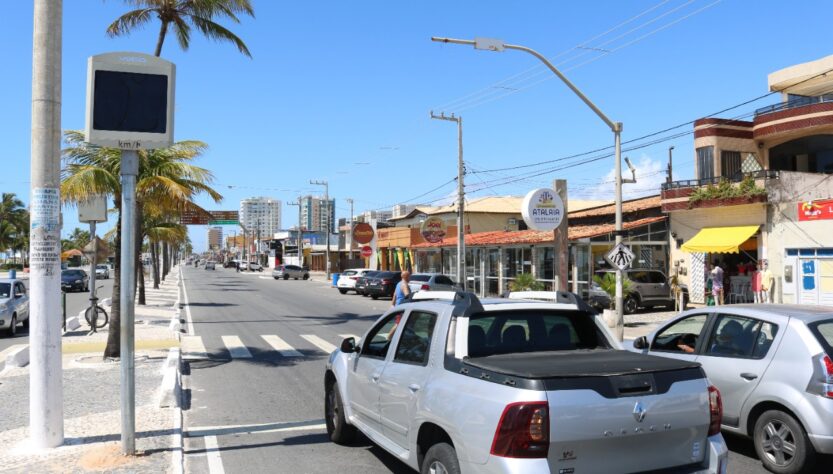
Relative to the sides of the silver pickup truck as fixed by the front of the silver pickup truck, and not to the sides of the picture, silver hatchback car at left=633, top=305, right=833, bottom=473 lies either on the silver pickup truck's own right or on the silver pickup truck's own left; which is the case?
on the silver pickup truck's own right

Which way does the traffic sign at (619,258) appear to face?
toward the camera

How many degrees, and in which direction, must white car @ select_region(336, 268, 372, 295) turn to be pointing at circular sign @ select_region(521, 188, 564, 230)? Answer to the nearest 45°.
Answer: approximately 135° to its right

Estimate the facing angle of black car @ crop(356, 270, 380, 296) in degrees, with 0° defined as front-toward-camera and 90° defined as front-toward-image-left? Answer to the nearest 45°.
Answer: approximately 225°

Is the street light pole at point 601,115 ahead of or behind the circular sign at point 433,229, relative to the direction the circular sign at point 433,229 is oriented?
ahead

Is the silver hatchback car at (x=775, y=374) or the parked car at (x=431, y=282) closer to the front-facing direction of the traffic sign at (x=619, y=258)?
the silver hatchback car

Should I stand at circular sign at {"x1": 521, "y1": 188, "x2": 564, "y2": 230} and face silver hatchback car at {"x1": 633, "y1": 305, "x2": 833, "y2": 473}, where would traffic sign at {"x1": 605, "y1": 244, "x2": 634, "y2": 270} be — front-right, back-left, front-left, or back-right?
front-left

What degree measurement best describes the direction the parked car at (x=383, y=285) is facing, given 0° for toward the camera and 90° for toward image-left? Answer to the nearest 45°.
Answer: approximately 225°

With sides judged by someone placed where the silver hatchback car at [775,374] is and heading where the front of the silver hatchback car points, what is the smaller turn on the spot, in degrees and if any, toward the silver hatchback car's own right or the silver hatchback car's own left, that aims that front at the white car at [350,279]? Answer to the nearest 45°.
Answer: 0° — it already faces it

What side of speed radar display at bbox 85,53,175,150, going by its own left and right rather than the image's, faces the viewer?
front

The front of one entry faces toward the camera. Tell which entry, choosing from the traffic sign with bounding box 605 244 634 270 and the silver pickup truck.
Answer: the traffic sign

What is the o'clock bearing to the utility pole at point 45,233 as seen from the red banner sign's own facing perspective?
The utility pole is roughly at 11 o'clock from the red banner sign.

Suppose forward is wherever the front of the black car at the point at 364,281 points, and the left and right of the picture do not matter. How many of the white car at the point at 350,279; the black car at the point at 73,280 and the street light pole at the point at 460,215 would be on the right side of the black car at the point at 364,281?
1

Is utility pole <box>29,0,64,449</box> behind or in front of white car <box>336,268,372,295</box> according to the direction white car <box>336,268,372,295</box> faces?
behind

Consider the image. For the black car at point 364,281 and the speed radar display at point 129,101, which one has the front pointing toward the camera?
the speed radar display

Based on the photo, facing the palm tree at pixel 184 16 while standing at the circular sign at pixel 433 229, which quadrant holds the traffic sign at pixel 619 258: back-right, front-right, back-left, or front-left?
front-left

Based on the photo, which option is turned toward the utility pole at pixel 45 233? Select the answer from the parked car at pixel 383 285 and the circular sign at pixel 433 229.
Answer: the circular sign

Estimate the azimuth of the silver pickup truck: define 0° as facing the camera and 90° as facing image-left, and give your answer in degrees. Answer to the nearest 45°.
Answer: approximately 135°

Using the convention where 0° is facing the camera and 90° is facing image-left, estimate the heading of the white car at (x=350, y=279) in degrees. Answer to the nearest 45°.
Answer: approximately 225°

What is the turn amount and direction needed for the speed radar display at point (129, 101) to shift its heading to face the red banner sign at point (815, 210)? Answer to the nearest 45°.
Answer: approximately 90° to its left

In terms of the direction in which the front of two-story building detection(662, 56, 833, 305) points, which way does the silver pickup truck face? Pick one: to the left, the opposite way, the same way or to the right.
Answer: to the right

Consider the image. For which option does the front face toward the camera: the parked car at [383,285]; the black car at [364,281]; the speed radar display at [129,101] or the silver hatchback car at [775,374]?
the speed radar display

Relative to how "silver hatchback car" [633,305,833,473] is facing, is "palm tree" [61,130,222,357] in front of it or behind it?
in front
